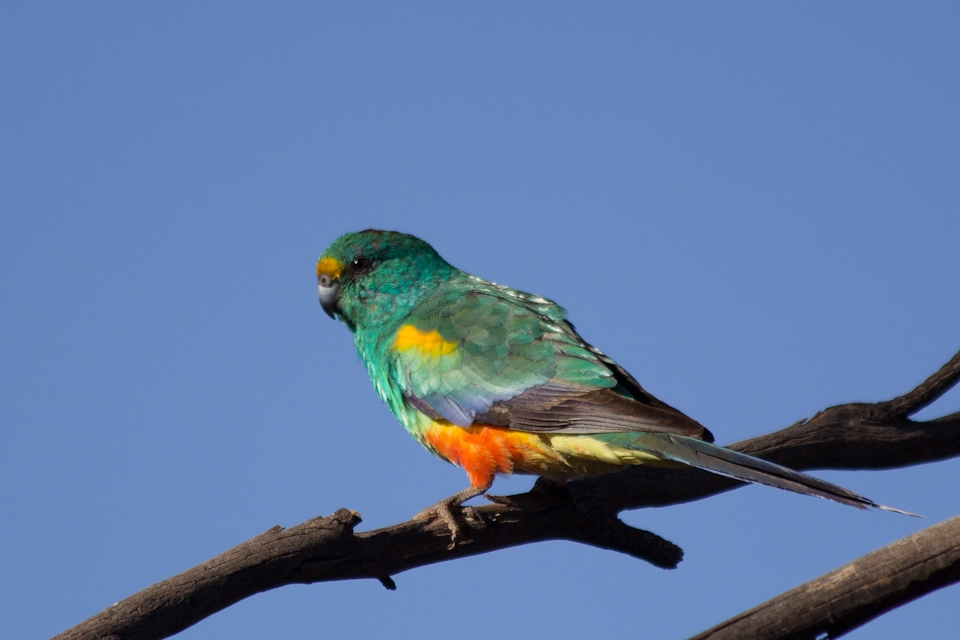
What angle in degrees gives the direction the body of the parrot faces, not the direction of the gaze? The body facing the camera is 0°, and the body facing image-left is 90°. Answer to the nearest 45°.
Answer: approximately 90°
